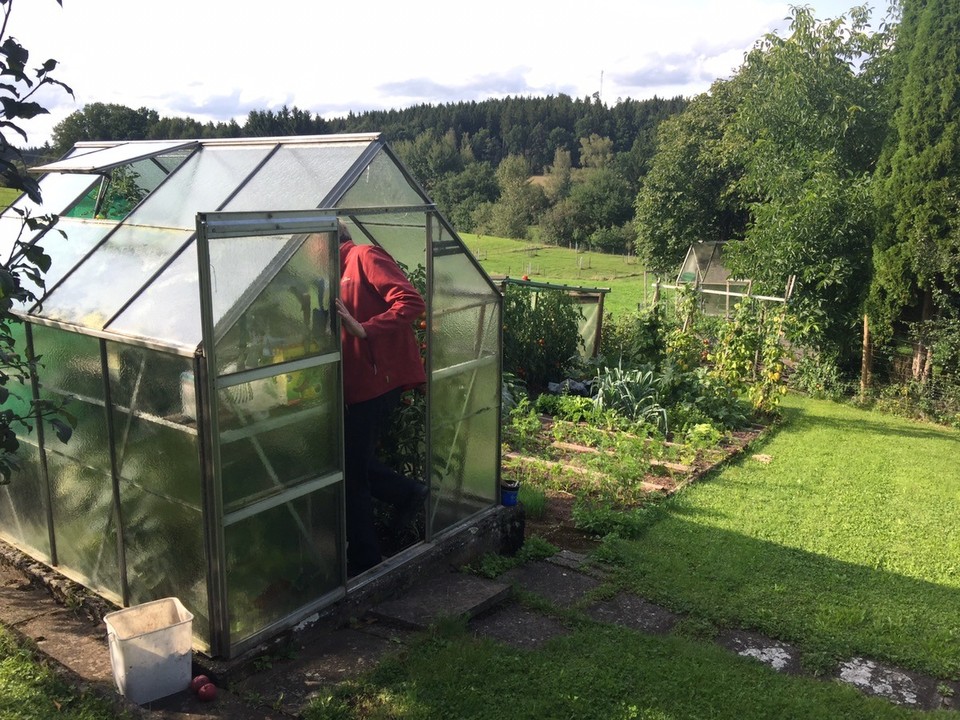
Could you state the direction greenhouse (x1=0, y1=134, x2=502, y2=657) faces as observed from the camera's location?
facing the viewer and to the right of the viewer

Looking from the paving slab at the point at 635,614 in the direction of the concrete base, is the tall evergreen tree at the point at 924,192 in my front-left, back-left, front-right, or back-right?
back-right

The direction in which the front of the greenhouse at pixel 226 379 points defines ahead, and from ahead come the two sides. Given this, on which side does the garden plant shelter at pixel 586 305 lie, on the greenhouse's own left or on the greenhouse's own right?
on the greenhouse's own left

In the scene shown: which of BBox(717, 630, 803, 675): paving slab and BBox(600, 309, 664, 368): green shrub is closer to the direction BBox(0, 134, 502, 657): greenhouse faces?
the paving slab

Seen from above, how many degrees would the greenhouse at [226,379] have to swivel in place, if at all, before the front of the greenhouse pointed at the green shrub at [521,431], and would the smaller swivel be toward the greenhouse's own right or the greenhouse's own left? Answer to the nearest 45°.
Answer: approximately 90° to the greenhouse's own left

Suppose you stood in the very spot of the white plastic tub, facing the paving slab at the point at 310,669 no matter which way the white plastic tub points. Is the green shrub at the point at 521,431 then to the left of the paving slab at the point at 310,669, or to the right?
left

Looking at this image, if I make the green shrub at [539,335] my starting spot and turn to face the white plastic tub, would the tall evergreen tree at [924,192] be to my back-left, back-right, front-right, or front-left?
back-left

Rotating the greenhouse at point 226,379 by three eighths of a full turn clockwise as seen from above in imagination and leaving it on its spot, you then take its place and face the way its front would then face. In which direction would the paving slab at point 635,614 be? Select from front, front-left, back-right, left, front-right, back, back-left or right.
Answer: back

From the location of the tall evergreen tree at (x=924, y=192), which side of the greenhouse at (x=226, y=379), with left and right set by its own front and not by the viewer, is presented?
left

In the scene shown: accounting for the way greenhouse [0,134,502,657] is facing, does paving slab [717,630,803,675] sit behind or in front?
in front

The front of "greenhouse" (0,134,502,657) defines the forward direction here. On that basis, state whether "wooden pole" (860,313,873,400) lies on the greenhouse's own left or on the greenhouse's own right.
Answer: on the greenhouse's own left

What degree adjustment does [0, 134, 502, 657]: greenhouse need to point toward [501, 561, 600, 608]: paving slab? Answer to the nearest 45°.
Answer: approximately 45° to its left

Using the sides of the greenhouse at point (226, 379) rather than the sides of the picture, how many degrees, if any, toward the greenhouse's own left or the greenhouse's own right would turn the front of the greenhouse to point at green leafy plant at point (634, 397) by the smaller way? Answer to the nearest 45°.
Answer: approximately 90° to the greenhouse's own left

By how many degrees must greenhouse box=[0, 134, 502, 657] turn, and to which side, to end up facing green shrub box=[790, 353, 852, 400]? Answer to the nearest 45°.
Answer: approximately 90° to its left
